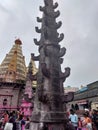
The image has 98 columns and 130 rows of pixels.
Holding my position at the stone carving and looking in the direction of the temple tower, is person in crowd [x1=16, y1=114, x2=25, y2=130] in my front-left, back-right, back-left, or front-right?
front-left
